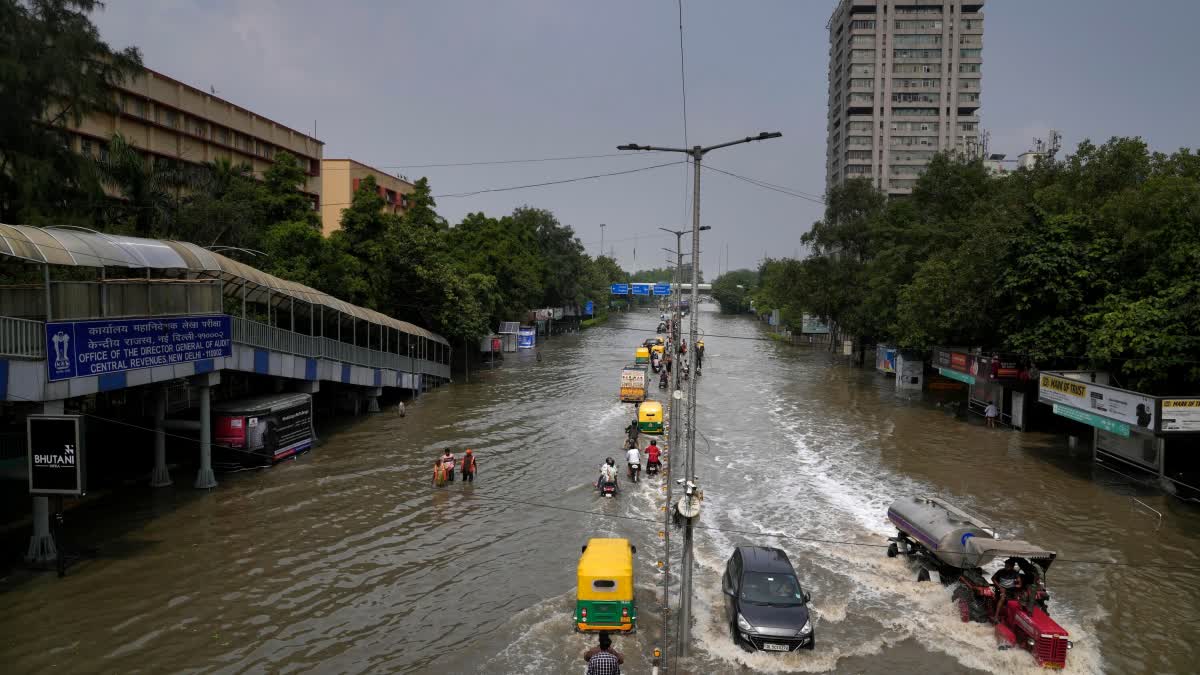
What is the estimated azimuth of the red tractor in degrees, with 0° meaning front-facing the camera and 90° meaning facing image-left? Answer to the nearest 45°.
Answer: approximately 315°

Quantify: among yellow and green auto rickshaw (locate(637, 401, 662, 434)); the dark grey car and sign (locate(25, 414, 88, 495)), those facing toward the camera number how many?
2

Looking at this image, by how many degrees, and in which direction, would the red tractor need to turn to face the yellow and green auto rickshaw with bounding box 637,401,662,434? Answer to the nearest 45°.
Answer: approximately 180°

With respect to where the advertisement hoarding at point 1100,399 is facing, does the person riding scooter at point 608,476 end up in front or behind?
in front

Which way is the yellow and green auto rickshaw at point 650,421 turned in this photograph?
away from the camera

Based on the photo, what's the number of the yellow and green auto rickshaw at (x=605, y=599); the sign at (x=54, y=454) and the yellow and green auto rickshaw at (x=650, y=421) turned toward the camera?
1

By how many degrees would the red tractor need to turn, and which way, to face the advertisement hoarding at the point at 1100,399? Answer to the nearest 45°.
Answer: approximately 135° to its left

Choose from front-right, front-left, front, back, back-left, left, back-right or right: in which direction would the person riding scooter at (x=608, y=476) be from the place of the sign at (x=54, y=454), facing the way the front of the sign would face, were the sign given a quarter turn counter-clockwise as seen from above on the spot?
front

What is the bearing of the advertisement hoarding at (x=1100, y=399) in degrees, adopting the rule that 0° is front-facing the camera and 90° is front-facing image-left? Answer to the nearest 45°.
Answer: approximately 45°

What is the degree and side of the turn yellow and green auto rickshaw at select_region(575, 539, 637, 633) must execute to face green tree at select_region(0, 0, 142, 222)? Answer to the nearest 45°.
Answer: approximately 45° to its left

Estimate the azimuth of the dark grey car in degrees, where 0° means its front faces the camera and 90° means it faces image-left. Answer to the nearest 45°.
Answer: approximately 0°

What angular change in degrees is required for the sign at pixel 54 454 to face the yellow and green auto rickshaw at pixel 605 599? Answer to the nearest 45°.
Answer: approximately 45° to its left
